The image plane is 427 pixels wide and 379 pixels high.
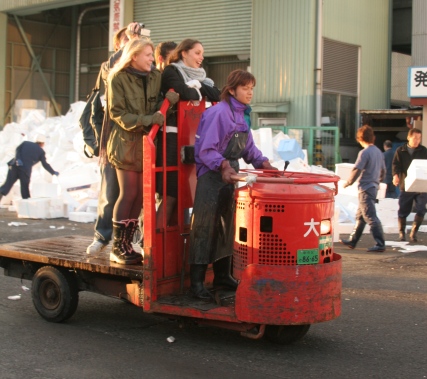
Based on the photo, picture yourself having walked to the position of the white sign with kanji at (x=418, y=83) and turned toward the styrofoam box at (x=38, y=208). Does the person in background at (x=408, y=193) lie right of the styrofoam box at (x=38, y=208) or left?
left

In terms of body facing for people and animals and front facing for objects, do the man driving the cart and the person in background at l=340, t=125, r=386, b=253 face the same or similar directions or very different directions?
very different directions

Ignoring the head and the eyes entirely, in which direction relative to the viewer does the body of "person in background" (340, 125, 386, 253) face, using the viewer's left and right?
facing away from the viewer and to the left of the viewer

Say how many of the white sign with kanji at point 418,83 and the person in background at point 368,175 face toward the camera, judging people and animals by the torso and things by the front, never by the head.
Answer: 1

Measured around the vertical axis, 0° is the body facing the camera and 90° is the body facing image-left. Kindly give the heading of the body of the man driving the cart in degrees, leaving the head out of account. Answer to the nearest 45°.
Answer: approximately 315°

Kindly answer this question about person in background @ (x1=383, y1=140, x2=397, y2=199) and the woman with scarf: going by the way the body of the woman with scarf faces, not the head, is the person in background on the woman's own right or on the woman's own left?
on the woman's own left

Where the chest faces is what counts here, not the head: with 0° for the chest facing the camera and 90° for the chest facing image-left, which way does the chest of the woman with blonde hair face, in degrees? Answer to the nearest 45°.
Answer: approximately 315°
